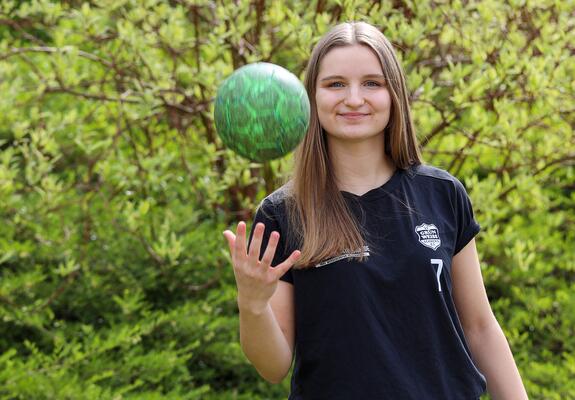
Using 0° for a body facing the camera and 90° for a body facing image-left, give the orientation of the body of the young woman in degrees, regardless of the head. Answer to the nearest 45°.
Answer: approximately 0°
